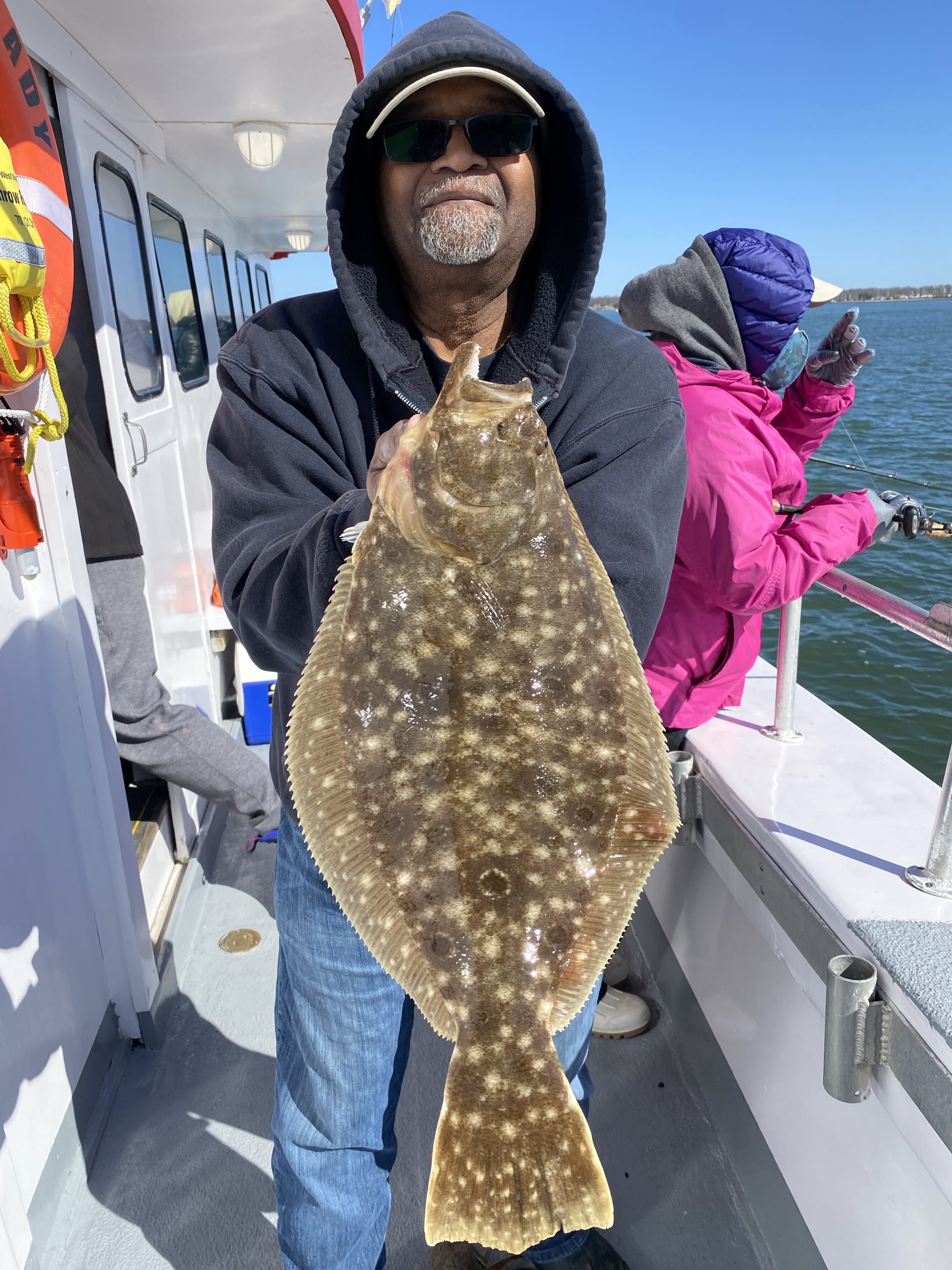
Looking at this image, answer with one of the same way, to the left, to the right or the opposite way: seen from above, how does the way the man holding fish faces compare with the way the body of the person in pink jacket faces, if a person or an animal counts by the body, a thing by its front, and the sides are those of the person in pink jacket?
to the right

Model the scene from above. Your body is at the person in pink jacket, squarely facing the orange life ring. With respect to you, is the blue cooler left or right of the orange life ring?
right

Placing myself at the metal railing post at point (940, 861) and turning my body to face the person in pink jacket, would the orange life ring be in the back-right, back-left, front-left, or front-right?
front-left

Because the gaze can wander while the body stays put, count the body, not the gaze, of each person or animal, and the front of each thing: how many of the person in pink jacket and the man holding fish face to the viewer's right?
1

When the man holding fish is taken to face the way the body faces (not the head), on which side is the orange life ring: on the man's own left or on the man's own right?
on the man's own right

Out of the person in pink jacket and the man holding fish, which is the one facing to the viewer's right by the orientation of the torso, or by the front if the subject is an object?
the person in pink jacket

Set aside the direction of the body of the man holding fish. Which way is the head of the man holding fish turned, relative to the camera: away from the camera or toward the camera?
toward the camera

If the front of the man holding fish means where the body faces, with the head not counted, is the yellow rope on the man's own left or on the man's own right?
on the man's own right

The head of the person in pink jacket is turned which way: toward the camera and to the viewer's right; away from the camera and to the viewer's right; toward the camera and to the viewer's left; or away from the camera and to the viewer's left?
away from the camera and to the viewer's right

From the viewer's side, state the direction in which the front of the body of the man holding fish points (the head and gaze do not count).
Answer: toward the camera

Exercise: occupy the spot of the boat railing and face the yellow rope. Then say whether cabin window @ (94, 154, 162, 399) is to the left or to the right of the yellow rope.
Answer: right

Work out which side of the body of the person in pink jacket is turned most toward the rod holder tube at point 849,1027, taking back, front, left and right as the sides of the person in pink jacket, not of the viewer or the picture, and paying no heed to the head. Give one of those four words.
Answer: right

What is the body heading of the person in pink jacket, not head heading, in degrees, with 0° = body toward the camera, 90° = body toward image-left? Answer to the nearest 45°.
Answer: approximately 270°

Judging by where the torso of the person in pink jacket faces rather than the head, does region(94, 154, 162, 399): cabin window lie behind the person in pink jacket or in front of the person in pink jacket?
behind
